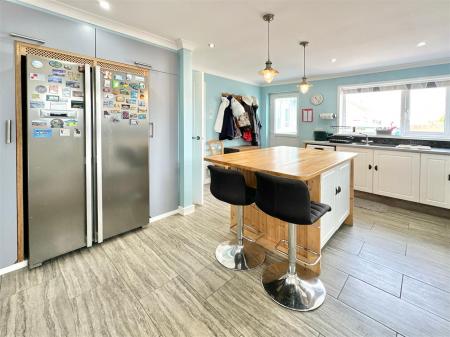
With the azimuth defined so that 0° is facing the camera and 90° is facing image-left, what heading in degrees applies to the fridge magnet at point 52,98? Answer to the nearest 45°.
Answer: approximately 0°

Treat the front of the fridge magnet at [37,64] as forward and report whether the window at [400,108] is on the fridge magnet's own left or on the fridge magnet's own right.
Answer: on the fridge magnet's own left

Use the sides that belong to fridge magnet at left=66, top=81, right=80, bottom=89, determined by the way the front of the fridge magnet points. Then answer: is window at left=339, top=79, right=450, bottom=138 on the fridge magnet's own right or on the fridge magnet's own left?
on the fridge magnet's own left

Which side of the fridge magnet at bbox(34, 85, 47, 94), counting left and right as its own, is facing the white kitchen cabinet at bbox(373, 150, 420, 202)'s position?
left

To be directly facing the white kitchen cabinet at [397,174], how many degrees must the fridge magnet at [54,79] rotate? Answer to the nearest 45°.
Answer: approximately 90° to its left
